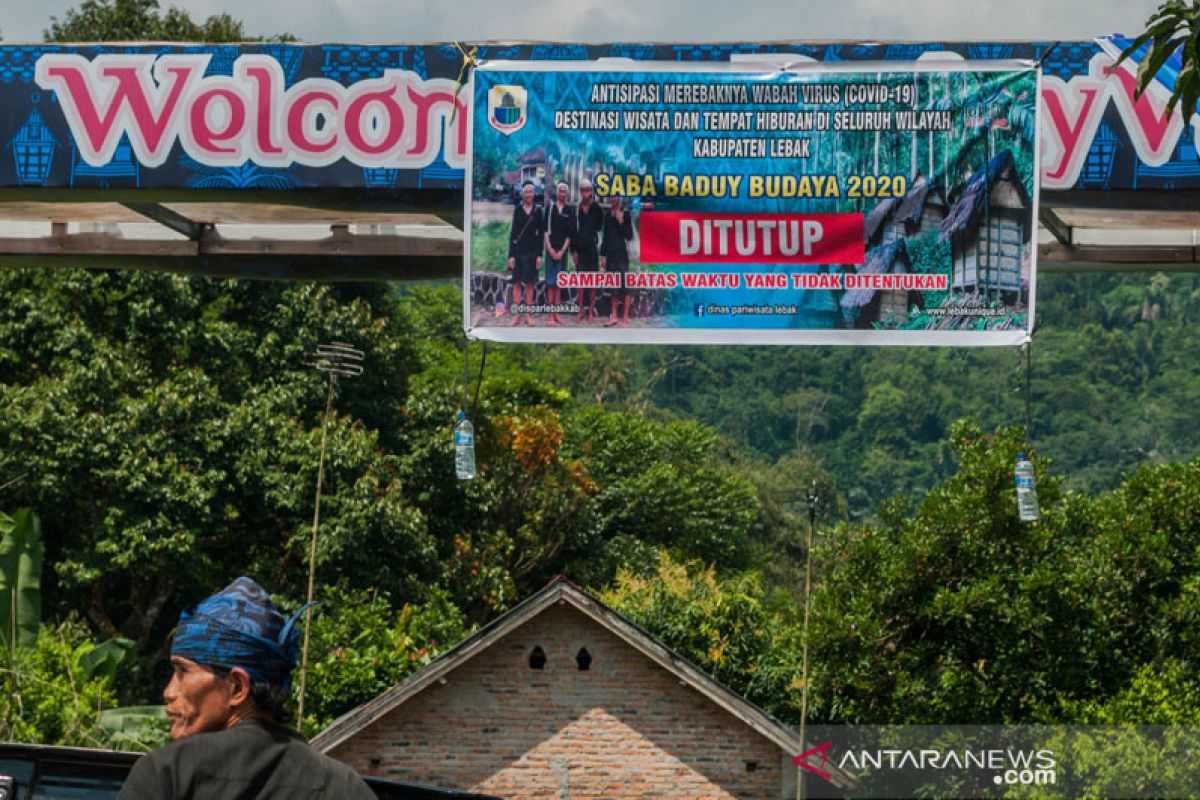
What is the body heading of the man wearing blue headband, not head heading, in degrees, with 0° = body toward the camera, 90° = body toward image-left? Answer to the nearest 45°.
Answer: approximately 135°

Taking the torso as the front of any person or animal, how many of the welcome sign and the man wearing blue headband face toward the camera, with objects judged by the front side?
1

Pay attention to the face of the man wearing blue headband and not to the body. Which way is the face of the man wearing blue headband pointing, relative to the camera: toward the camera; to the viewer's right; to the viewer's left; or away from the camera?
to the viewer's left

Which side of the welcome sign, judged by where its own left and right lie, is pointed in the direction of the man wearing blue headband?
front

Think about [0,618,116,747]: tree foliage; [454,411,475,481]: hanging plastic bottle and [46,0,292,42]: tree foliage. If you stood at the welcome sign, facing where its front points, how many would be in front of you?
0

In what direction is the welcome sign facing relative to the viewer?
toward the camera

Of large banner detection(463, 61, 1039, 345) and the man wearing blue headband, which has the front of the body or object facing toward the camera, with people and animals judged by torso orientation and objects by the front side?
the large banner

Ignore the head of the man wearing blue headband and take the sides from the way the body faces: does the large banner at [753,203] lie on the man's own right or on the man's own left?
on the man's own right

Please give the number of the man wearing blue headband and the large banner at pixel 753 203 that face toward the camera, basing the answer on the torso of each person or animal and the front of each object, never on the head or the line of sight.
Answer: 1

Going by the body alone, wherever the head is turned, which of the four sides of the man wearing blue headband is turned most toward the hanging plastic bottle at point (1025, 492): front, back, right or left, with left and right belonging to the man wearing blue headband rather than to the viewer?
right

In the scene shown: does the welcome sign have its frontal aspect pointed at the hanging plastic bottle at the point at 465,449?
no

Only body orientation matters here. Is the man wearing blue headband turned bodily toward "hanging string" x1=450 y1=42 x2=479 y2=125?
no

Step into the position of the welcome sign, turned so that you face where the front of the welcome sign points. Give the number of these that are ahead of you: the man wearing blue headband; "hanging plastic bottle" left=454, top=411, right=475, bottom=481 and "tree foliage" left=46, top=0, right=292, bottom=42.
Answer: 1

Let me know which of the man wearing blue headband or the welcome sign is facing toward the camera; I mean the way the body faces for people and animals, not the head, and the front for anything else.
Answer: the welcome sign

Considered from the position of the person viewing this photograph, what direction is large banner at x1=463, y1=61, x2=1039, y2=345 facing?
facing the viewer
